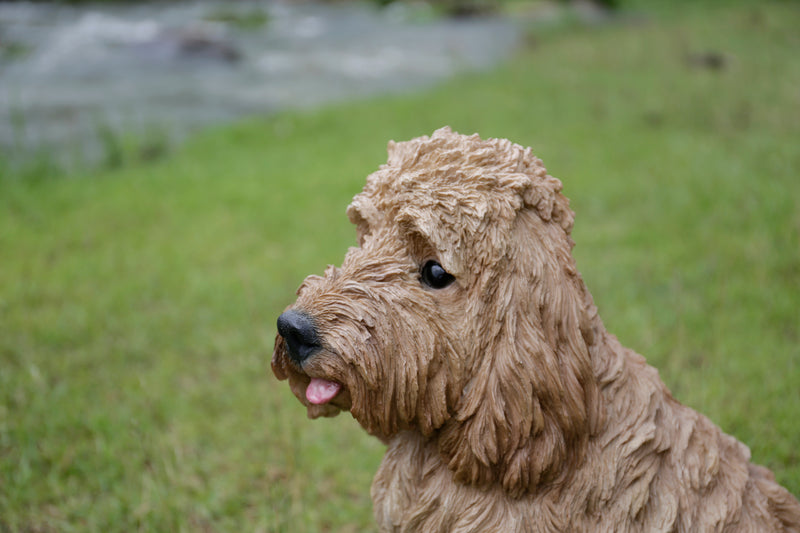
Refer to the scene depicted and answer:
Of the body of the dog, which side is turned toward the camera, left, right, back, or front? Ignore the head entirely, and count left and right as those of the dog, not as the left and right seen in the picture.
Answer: left
